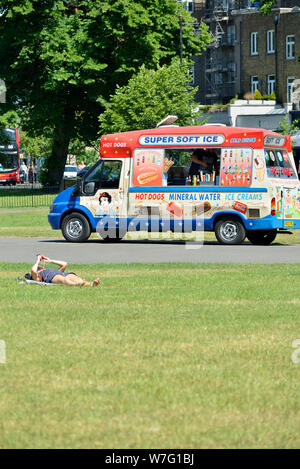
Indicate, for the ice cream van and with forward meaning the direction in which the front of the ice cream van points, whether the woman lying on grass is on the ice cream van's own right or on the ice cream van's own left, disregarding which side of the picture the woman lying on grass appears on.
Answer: on the ice cream van's own left

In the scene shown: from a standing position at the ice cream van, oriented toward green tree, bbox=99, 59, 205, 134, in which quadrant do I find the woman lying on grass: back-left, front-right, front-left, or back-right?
back-left

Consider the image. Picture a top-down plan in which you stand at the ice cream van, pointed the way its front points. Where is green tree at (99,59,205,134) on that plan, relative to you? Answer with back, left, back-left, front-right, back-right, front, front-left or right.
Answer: front-right

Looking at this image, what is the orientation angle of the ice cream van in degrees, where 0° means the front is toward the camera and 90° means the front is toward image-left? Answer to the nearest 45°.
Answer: approximately 135°
